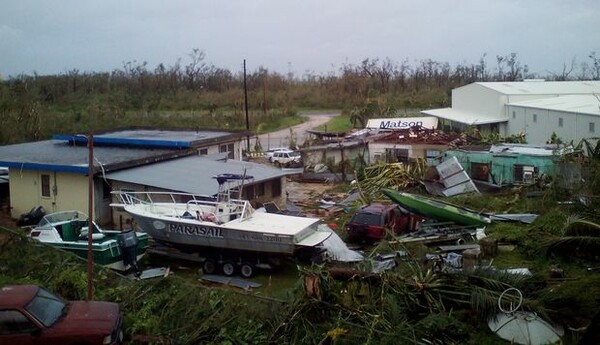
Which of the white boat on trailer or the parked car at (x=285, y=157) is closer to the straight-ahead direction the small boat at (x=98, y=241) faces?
the parked car

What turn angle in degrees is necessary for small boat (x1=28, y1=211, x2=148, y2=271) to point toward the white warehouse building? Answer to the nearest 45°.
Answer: approximately 90° to its right

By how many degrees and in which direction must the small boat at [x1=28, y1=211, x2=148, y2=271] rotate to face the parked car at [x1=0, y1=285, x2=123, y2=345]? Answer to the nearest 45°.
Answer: approximately 135° to its left

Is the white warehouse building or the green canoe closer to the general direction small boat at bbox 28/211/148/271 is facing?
the white warehouse building

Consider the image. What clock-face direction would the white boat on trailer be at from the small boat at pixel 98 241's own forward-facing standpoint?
The white boat on trailer is roughly at 5 o'clock from the small boat.

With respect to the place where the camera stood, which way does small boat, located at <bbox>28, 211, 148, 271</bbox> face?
facing away from the viewer and to the left of the viewer
